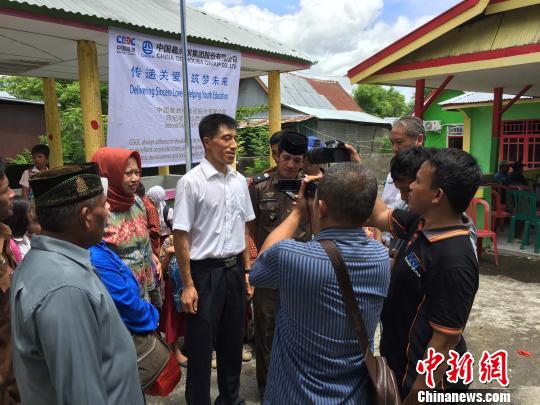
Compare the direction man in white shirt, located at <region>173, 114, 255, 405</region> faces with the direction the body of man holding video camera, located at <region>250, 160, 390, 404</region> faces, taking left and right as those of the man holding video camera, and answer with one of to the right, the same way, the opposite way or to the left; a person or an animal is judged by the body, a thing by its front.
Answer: the opposite way

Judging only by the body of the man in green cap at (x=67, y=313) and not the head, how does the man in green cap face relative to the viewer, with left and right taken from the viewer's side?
facing away from the viewer and to the right of the viewer

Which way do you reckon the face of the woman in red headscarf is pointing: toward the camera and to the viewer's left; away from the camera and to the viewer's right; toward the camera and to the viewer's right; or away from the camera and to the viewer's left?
toward the camera and to the viewer's right

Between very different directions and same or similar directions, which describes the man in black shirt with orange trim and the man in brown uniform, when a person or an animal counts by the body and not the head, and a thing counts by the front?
very different directions

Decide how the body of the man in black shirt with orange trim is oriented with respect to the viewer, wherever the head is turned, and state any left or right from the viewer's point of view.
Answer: facing to the left of the viewer

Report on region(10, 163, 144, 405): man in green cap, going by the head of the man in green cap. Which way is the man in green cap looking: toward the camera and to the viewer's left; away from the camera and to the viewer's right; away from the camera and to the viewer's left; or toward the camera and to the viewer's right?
away from the camera and to the viewer's right

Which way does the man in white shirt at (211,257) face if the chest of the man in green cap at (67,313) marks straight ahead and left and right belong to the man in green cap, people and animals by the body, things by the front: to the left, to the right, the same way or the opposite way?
to the right

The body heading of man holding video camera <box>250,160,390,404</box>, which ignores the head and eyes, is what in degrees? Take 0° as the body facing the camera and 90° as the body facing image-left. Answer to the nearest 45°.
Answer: approximately 135°

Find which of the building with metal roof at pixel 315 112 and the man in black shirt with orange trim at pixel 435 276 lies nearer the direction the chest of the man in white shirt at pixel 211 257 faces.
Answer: the man in black shirt with orange trim

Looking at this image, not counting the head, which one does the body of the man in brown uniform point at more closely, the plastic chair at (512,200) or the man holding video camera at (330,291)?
the man holding video camera

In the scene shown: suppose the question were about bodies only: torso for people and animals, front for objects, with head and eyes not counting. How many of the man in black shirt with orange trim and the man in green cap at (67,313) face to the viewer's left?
1

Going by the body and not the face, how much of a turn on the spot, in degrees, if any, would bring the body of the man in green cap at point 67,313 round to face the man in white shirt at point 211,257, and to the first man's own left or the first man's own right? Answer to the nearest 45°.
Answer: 0° — they already face them

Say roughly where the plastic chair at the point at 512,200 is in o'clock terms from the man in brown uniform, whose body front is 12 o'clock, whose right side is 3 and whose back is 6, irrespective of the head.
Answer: The plastic chair is roughly at 9 o'clock from the man in brown uniform.
